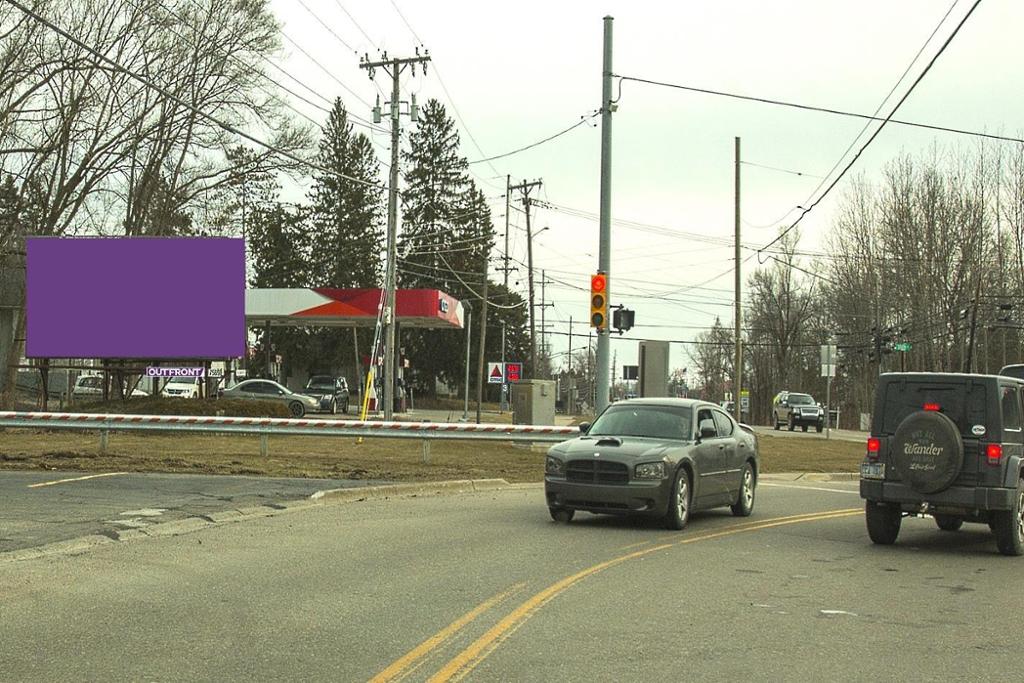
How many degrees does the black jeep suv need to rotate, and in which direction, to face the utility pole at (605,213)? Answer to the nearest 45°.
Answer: approximately 90° to its left

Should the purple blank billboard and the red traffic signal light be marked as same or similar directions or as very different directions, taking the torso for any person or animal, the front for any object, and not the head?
same or similar directions

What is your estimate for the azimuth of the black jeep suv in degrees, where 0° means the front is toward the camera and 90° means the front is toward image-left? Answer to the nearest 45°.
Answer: approximately 225°

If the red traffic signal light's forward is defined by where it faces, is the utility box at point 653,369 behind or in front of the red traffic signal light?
behind

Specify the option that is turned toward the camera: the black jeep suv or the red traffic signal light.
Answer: the red traffic signal light

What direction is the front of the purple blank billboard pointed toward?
toward the camera

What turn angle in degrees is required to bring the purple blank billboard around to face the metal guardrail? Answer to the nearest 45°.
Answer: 0° — it already faces it

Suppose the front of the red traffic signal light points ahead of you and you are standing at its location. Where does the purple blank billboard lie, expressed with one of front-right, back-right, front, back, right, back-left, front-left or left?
back-right

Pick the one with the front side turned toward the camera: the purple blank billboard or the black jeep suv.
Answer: the purple blank billboard

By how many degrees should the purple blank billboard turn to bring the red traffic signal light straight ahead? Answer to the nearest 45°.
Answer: approximately 45° to its left

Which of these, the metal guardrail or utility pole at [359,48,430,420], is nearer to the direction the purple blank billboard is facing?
the metal guardrail

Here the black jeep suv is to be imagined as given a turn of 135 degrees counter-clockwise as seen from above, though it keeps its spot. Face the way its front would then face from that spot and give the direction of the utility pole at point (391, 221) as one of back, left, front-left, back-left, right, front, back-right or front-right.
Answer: front-right

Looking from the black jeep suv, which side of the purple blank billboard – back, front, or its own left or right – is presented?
front

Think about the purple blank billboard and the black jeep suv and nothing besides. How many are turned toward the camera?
1

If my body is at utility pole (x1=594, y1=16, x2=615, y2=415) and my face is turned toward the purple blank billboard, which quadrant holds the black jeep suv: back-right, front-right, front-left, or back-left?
back-left

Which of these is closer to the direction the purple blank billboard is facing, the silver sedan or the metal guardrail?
the metal guardrail

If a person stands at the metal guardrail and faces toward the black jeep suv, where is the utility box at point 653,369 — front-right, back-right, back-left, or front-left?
front-left
